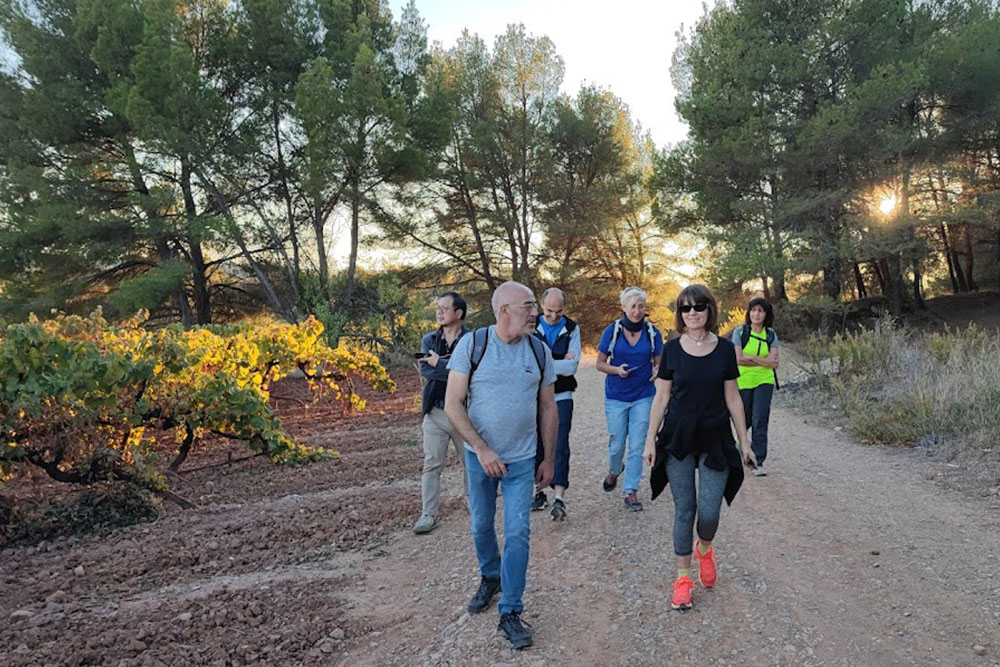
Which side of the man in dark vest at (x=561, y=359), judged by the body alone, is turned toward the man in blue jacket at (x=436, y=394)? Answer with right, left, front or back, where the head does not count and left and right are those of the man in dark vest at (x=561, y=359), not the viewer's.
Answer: right

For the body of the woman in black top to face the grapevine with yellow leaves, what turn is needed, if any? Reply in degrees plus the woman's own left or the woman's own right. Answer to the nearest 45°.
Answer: approximately 90° to the woman's own right

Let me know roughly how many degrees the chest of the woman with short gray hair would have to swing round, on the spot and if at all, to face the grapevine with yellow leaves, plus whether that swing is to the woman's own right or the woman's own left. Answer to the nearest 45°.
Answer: approximately 90° to the woman's own right

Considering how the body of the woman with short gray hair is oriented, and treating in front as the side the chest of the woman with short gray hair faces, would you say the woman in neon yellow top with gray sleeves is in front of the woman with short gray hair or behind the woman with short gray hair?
behind

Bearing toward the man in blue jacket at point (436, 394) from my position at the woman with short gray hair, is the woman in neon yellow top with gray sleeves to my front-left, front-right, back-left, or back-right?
back-right

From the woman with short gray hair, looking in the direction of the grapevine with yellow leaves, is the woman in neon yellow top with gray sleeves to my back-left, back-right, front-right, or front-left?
back-right

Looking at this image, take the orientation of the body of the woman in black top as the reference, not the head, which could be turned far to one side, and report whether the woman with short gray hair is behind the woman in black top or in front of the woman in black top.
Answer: behind

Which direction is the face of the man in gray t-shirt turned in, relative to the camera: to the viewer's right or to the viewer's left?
to the viewer's right

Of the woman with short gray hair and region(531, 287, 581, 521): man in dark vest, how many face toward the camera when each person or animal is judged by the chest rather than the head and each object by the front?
2
